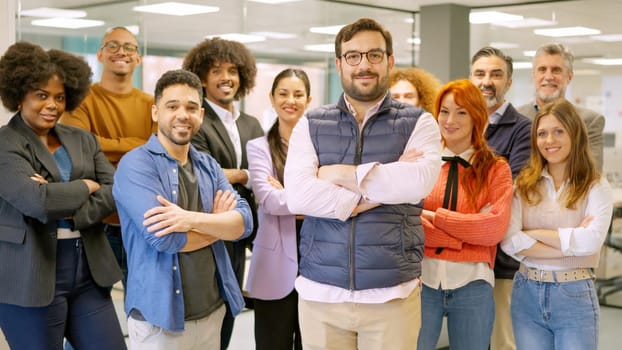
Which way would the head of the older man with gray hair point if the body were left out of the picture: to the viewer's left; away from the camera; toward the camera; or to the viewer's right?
toward the camera

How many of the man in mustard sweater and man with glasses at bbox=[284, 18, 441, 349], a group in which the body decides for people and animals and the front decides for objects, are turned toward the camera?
2

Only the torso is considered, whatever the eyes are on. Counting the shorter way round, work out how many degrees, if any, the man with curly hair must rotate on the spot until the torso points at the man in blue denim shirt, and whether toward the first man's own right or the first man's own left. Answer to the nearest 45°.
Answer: approximately 45° to the first man's own right

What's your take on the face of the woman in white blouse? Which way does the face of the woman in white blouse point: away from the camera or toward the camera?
toward the camera

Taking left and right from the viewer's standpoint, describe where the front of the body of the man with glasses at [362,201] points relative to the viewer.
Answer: facing the viewer

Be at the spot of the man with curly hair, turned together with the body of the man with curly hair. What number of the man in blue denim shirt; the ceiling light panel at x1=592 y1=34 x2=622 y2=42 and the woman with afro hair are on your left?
1

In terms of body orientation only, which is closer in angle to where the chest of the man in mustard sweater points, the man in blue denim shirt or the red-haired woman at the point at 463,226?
the man in blue denim shirt

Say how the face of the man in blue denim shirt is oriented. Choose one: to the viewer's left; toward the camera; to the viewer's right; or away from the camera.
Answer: toward the camera

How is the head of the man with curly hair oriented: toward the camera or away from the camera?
toward the camera

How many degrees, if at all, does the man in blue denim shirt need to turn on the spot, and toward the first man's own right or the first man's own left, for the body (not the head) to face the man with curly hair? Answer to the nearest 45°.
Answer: approximately 135° to the first man's own left

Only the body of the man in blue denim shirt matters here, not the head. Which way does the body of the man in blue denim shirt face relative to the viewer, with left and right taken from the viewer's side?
facing the viewer and to the right of the viewer

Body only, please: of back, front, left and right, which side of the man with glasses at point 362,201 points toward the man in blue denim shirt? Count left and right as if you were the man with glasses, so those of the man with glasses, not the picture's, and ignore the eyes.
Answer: right

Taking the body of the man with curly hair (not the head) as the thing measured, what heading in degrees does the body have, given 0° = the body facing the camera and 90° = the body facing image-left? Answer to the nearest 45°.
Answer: approximately 315°

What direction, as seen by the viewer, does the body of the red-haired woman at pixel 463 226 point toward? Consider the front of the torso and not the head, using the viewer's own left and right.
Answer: facing the viewer and to the left of the viewer

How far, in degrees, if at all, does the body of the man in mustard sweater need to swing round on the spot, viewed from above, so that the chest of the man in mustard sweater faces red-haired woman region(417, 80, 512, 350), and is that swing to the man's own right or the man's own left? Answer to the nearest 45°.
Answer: approximately 45° to the man's own left

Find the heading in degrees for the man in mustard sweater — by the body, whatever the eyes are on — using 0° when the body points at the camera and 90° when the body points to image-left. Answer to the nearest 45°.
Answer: approximately 0°

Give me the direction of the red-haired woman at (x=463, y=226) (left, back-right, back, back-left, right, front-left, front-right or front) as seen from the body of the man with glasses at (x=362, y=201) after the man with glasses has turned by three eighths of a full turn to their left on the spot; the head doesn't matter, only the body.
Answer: front
